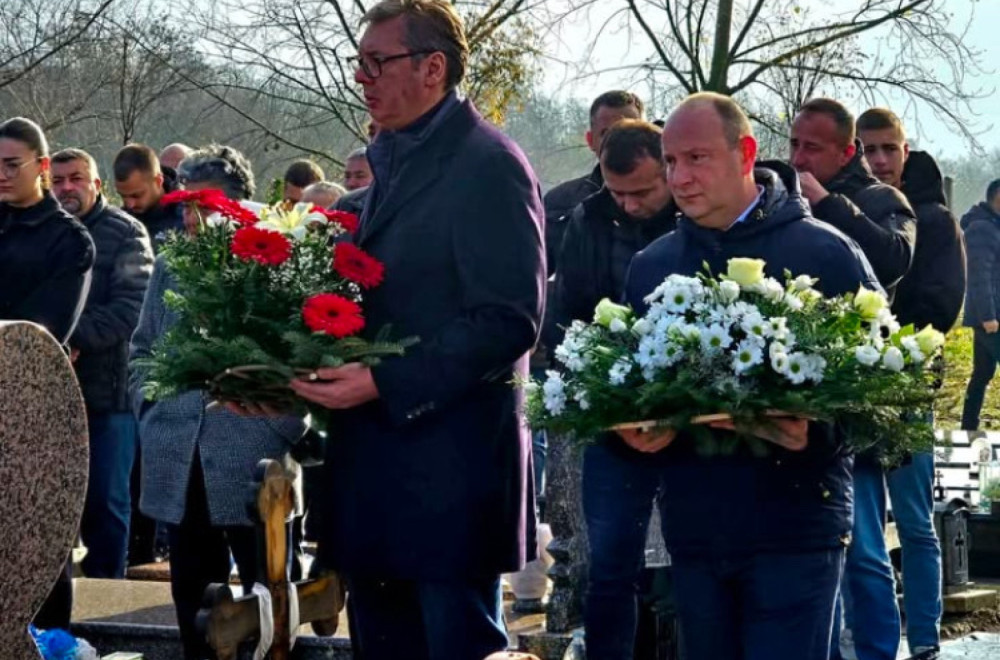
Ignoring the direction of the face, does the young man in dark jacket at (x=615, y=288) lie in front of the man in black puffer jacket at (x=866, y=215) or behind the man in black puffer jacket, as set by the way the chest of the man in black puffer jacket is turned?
in front

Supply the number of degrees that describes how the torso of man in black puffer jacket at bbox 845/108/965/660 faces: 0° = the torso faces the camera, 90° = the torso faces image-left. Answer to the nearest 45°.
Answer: approximately 45°

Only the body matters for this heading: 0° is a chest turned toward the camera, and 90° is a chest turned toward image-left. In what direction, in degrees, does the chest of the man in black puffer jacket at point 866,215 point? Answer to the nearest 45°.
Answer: approximately 45°

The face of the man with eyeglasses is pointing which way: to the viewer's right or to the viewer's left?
to the viewer's left

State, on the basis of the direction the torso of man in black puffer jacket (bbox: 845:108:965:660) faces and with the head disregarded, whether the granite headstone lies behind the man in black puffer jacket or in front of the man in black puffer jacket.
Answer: in front

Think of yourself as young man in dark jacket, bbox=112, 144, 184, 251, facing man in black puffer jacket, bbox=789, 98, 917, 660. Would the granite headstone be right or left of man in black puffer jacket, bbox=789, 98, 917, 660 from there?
right

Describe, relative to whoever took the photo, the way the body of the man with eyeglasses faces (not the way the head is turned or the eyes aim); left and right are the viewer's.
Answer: facing to the left of the viewer
